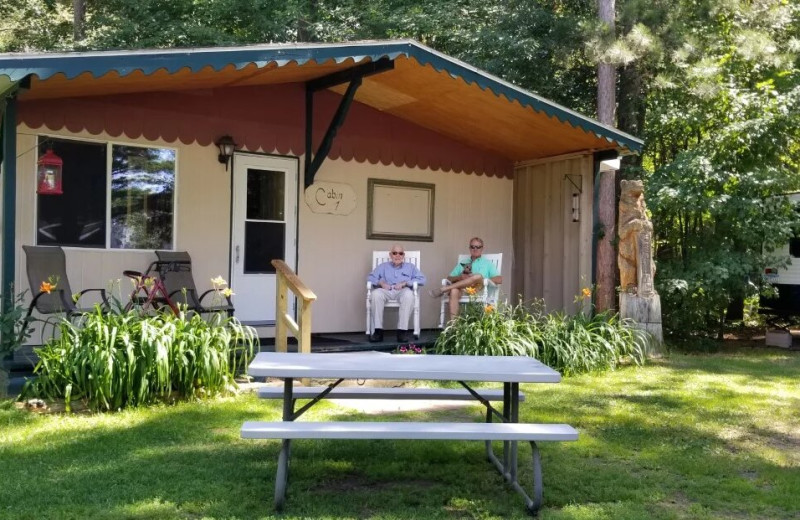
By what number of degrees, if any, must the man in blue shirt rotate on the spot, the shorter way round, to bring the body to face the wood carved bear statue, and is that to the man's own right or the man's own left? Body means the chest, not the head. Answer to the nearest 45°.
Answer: approximately 90° to the man's own left

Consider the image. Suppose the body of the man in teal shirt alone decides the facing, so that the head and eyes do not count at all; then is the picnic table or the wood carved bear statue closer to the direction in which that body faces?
the picnic table

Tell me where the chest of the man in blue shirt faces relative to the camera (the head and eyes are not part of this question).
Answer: toward the camera

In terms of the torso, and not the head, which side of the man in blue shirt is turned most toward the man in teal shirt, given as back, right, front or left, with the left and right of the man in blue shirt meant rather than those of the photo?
left

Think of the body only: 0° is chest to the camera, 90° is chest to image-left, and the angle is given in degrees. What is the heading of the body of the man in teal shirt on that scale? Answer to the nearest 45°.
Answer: approximately 45°

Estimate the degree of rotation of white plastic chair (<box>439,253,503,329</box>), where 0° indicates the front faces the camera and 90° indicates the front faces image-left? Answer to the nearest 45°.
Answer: approximately 45°

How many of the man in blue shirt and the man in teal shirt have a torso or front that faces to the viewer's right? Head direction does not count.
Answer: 0

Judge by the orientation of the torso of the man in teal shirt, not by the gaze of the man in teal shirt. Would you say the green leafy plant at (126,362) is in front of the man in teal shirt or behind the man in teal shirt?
in front
